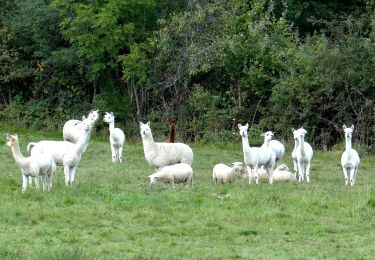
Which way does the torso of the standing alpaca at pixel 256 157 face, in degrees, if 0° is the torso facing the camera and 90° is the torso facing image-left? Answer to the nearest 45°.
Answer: approximately 45°

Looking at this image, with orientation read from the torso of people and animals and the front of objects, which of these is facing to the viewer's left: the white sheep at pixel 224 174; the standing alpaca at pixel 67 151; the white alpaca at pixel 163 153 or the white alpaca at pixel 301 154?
the white alpaca at pixel 163 153

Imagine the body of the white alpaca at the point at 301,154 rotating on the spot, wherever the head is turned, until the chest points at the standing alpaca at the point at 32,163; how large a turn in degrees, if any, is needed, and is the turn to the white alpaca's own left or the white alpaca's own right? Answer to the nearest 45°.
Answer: approximately 45° to the white alpaca's own right

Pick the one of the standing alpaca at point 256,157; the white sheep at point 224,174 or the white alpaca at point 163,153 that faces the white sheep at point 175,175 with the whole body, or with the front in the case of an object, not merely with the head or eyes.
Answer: the standing alpaca

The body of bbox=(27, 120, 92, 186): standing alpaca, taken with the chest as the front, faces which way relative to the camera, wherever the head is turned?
to the viewer's right

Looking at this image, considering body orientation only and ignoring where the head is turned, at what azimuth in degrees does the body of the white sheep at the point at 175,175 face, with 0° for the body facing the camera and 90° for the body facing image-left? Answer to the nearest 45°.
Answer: approximately 90°

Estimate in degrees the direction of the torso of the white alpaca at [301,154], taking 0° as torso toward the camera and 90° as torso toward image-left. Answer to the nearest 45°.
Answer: approximately 0°

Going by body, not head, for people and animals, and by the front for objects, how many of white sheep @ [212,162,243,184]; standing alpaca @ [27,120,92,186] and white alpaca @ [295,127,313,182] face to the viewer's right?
2

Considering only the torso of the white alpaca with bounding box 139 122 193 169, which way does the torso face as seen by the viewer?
to the viewer's left

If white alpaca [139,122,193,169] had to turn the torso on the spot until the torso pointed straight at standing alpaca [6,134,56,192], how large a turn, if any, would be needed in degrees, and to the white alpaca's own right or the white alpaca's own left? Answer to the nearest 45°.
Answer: approximately 45° to the white alpaca's own left
